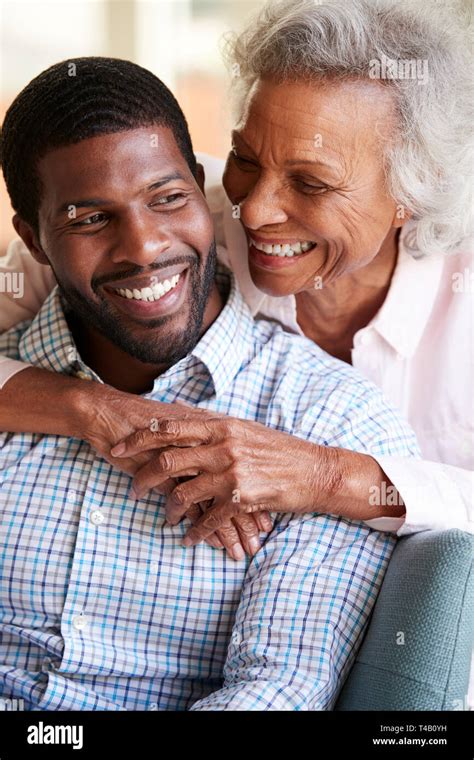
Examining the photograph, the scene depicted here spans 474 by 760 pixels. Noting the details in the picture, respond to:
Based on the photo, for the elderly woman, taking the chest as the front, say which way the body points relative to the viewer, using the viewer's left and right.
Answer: facing the viewer and to the left of the viewer

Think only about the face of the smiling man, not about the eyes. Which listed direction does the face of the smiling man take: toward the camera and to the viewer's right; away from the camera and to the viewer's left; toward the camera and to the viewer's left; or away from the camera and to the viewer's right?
toward the camera and to the viewer's right
